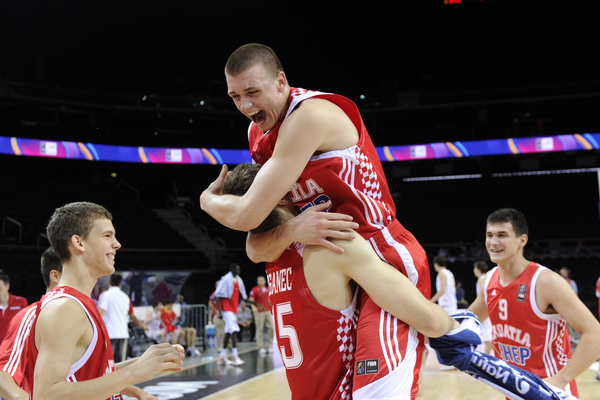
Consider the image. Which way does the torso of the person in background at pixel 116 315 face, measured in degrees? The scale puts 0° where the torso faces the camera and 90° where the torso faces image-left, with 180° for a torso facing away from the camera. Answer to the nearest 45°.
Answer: approximately 180°

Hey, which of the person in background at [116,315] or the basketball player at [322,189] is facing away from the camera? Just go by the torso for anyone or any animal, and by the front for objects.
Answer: the person in background

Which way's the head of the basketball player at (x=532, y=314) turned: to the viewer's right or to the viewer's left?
to the viewer's left

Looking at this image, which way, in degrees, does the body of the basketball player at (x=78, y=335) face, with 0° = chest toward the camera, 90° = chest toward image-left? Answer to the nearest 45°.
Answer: approximately 270°

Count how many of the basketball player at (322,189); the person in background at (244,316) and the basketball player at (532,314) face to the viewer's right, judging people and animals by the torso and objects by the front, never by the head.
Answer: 0

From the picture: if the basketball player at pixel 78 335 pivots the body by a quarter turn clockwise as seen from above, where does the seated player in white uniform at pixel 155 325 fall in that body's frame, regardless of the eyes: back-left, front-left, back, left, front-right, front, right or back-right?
back

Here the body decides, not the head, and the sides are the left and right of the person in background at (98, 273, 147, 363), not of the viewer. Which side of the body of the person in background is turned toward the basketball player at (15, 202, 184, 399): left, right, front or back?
back

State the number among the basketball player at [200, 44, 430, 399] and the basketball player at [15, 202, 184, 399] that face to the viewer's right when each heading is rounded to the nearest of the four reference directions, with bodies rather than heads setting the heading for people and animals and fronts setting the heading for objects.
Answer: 1

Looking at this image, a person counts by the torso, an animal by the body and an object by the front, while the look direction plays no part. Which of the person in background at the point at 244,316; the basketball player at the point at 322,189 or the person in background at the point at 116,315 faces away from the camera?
the person in background at the point at 116,315

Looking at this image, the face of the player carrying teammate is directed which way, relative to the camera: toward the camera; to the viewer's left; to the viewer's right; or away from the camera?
away from the camera

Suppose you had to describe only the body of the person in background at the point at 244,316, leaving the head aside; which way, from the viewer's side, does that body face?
toward the camera

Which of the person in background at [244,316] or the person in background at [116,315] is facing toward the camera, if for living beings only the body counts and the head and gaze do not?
the person in background at [244,316]

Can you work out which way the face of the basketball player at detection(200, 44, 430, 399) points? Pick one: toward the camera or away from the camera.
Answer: toward the camera

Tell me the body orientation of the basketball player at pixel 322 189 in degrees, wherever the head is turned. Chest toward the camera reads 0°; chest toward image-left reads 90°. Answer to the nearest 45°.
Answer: approximately 45°

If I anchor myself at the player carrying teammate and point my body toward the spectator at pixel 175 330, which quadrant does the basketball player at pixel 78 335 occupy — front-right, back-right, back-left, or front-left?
front-left
